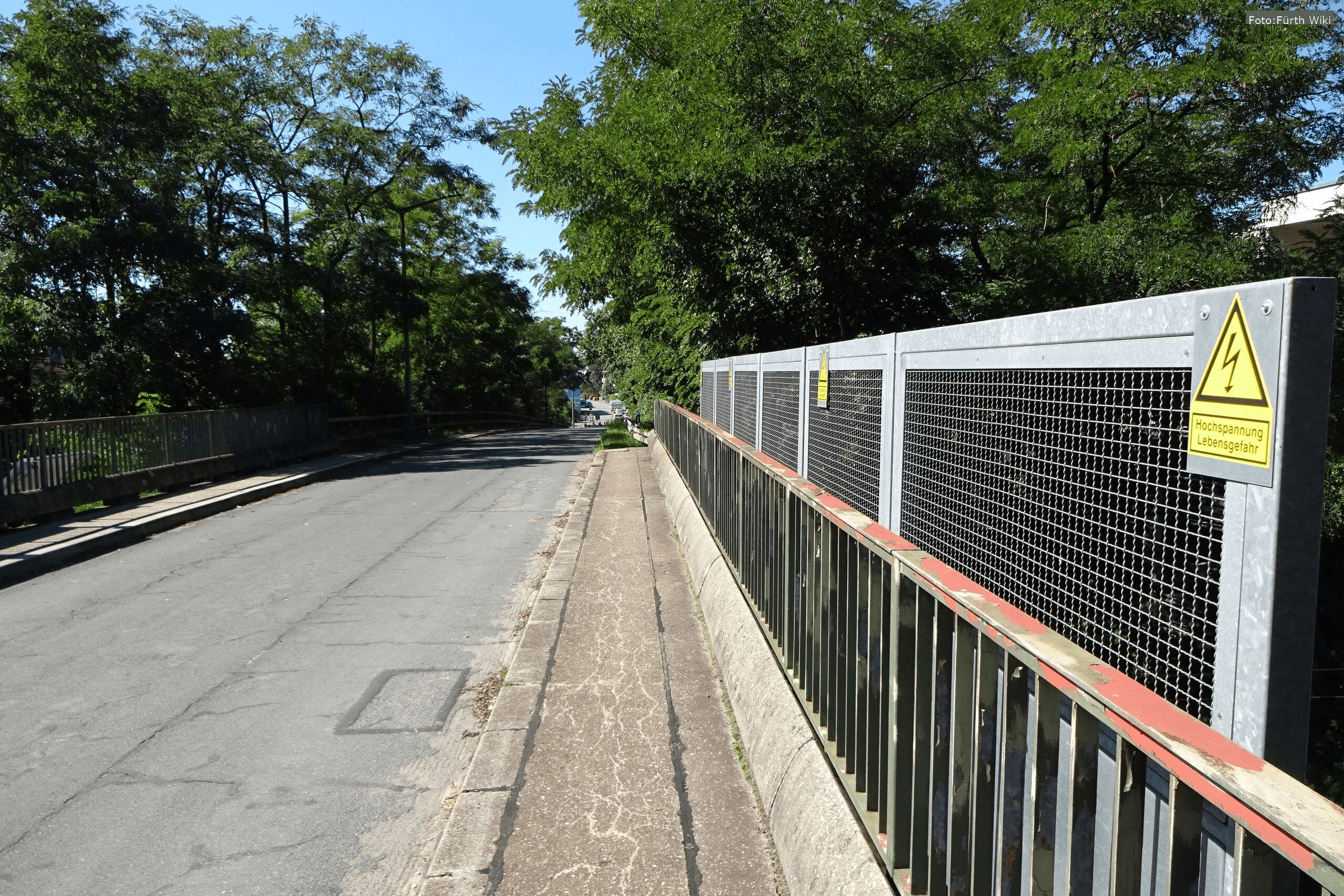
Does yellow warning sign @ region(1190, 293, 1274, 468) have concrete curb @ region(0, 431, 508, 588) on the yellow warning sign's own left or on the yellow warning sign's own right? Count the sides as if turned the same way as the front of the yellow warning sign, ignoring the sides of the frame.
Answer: on the yellow warning sign's own right

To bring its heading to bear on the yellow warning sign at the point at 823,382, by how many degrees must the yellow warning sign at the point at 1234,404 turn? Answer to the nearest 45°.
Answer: approximately 90° to its right

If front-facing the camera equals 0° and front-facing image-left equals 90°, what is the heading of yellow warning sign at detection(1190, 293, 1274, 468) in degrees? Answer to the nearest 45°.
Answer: approximately 45°

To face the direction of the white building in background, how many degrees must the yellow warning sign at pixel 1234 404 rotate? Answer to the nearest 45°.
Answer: approximately 135° to its right

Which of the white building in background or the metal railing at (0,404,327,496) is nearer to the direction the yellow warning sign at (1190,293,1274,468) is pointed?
the metal railing

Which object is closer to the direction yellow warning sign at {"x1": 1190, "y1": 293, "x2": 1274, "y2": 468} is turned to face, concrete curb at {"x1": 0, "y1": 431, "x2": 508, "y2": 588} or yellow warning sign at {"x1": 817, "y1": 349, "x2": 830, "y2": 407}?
the concrete curb
